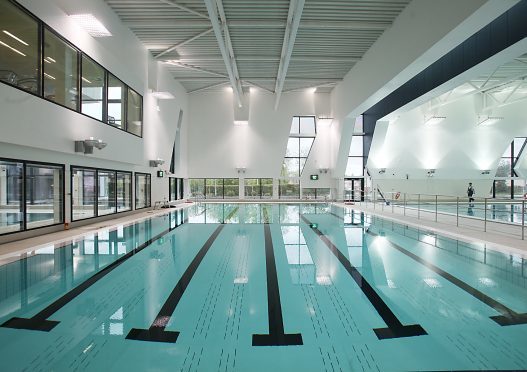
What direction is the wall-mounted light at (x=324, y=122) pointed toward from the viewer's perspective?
toward the camera

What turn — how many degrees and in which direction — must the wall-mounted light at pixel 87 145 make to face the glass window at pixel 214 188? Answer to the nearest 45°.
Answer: approximately 45° to its left

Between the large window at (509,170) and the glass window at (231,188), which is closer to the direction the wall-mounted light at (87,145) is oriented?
the large window

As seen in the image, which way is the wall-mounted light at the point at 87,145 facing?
to the viewer's right

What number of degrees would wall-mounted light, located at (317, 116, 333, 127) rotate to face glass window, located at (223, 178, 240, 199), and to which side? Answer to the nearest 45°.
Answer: approximately 90° to its right

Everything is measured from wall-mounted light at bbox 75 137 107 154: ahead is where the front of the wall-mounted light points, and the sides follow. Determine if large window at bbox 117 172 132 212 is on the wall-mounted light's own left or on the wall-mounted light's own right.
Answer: on the wall-mounted light's own left

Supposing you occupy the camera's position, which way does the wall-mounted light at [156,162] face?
facing to the right of the viewer

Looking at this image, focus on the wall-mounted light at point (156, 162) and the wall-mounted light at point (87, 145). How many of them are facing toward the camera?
0

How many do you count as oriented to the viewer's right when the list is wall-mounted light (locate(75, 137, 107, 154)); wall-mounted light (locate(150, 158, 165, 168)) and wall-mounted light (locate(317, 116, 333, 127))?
2

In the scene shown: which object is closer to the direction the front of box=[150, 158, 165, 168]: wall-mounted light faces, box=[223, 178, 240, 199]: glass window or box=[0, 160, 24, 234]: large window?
the glass window

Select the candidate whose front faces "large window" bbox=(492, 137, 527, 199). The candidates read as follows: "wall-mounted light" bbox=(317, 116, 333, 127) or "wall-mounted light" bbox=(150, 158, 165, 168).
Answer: "wall-mounted light" bbox=(150, 158, 165, 168)

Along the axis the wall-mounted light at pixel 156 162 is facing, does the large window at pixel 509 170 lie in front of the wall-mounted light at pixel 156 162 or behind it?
in front
